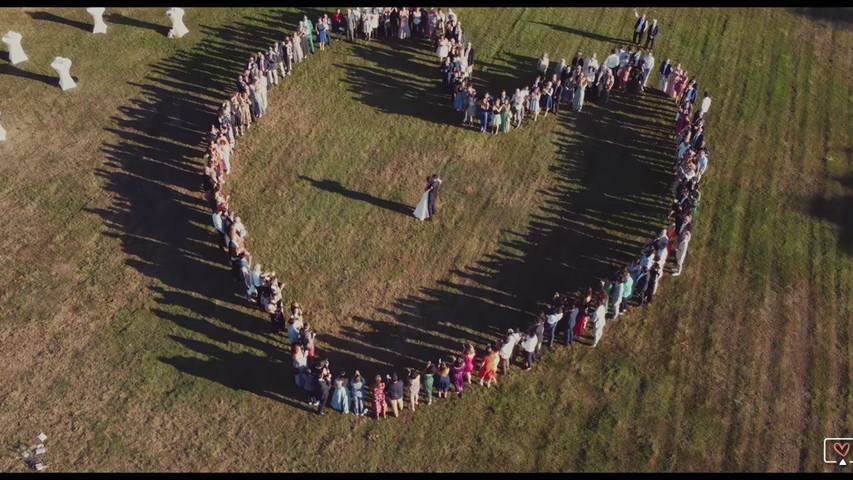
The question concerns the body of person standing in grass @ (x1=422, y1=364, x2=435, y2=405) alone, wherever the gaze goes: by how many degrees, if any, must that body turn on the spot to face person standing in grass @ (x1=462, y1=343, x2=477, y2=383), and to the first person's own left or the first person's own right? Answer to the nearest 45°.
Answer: approximately 45° to the first person's own right

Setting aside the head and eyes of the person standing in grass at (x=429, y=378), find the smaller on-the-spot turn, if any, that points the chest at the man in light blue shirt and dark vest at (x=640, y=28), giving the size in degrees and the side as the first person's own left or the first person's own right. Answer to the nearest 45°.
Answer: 0° — they already face them

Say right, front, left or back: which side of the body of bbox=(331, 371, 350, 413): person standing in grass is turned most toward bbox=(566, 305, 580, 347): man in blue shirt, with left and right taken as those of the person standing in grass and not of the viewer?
right

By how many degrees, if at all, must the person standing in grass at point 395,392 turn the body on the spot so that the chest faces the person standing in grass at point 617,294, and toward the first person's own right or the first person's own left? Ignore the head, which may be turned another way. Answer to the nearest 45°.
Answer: approximately 45° to the first person's own right

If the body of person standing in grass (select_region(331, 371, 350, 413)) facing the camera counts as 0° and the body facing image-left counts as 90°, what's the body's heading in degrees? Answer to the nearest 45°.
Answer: approximately 180°

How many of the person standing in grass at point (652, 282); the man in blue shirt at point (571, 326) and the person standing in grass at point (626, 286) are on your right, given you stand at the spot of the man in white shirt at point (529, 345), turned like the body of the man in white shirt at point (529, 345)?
3

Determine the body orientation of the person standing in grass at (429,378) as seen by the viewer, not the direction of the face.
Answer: away from the camera

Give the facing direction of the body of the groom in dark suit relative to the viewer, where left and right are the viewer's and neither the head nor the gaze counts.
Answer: facing to the left of the viewer

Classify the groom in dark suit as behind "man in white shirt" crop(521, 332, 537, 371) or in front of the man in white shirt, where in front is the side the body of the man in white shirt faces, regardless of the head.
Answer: in front

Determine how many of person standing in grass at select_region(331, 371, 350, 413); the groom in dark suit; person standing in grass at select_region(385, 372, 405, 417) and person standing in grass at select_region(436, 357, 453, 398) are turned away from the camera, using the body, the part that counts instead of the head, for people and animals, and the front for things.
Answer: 3

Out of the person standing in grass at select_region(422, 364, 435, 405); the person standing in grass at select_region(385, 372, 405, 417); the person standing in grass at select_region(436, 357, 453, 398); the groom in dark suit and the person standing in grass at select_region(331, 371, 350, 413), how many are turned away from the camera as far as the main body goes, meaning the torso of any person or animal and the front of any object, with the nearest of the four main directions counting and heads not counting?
4

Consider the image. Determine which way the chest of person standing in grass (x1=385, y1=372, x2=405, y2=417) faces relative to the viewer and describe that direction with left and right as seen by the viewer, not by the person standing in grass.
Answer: facing away from the viewer

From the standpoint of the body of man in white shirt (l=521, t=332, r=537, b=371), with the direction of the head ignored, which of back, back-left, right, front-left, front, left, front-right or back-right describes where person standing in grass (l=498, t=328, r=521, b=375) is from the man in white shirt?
left

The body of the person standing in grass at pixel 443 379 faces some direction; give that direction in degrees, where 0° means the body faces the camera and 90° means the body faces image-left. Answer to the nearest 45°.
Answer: approximately 180°

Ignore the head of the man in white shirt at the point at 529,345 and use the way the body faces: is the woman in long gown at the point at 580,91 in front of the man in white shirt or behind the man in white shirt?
in front

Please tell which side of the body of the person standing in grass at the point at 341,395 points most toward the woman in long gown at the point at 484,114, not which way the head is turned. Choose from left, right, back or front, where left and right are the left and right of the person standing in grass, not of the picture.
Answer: front

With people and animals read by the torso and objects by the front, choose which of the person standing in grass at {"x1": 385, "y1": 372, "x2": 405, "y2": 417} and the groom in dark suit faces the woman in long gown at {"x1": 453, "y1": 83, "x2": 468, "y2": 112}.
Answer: the person standing in grass
